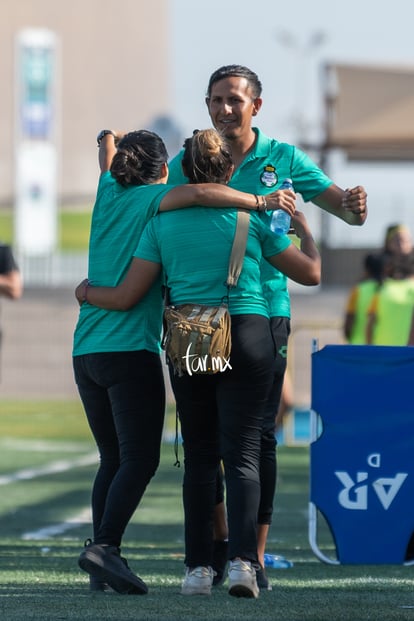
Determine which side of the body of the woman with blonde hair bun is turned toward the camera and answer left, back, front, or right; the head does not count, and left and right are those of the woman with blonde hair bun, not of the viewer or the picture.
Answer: back

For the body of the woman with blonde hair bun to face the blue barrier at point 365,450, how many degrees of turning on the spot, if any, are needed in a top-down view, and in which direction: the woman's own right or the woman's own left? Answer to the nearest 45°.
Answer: approximately 45° to the woman's own right
